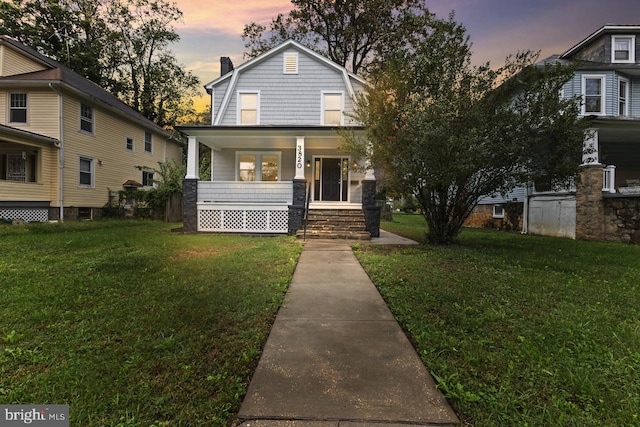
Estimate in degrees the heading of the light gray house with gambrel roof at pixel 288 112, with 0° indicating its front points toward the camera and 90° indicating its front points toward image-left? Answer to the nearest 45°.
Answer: approximately 0°

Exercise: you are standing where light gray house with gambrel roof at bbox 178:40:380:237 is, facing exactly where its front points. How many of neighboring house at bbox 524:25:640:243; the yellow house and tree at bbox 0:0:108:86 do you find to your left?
1

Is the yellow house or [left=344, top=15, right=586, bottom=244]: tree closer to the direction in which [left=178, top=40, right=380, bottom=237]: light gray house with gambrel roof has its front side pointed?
the tree

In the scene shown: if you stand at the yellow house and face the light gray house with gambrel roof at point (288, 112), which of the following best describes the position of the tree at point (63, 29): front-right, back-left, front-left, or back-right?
back-left

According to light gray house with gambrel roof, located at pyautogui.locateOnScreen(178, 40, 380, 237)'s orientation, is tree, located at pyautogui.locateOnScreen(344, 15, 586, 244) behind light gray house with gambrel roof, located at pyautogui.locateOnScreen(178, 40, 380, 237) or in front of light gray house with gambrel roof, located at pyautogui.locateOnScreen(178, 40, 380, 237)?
in front

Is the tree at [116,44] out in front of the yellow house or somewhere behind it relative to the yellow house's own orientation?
behind

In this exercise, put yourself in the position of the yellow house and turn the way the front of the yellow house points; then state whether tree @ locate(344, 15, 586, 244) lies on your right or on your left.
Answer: on your left

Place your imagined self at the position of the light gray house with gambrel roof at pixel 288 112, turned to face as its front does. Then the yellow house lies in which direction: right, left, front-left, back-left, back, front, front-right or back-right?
right

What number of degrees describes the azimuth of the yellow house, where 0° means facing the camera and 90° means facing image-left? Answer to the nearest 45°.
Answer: approximately 45°

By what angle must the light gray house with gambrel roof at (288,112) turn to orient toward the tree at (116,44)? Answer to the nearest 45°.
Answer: approximately 135° to its right

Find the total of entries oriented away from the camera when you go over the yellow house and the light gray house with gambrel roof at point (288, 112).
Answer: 0

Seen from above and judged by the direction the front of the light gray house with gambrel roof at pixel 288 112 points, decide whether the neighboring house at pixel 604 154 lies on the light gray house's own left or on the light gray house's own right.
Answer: on the light gray house's own left
